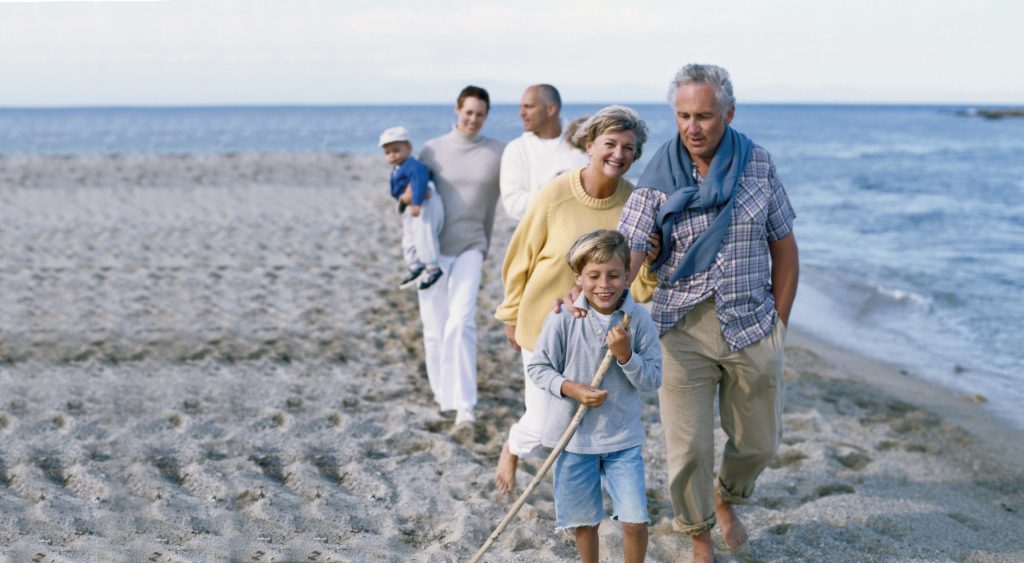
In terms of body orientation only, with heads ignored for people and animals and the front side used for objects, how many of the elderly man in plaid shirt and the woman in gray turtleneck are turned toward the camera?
2

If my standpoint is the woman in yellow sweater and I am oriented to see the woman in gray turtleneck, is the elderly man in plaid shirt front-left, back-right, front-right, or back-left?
back-right

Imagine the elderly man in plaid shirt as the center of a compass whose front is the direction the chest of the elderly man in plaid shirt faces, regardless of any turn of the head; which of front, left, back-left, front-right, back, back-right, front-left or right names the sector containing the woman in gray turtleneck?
back-right

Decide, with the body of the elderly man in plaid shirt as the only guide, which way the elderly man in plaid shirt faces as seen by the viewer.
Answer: toward the camera

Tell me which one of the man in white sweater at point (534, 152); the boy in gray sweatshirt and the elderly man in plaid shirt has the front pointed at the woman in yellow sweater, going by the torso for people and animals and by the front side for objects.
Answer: the man in white sweater

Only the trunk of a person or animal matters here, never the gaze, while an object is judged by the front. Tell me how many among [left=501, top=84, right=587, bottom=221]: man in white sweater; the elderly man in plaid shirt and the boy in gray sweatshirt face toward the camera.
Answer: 3

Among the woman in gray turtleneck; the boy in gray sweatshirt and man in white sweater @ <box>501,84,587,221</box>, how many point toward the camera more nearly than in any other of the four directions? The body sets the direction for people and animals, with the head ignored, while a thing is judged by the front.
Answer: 3

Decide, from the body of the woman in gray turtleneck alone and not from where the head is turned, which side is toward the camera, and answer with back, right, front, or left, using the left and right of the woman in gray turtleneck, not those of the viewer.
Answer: front

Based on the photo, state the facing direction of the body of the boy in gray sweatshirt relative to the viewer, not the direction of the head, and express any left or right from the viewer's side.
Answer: facing the viewer

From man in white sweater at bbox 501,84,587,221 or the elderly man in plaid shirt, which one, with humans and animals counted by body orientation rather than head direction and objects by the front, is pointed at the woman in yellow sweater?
the man in white sweater

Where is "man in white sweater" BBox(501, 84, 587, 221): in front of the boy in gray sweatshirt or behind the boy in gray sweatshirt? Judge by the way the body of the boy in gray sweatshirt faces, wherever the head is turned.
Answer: behind

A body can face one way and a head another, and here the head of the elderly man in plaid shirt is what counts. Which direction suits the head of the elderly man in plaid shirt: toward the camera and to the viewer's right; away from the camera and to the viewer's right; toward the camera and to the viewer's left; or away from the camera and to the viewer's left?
toward the camera and to the viewer's left
